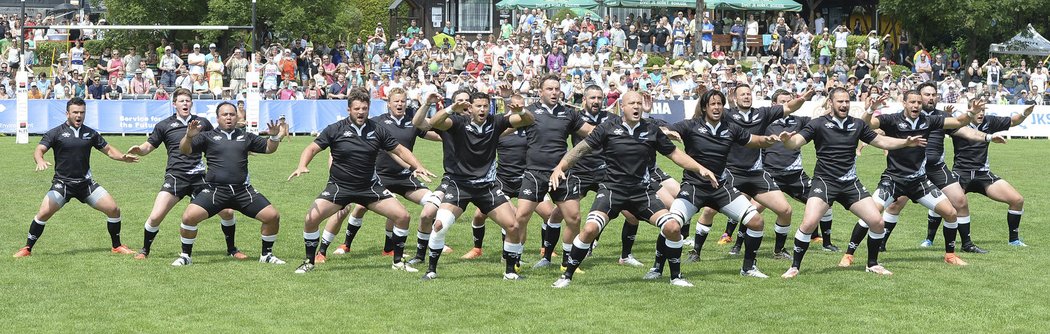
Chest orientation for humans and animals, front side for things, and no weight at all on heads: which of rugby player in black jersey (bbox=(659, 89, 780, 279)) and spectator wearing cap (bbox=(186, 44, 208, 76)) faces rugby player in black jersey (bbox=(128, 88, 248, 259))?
the spectator wearing cap

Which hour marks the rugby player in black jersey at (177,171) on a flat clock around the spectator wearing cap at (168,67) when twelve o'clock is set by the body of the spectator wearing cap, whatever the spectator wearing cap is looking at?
The rugby player in black jersey is roughly at 12 o'clock from the spectator wearing cap.

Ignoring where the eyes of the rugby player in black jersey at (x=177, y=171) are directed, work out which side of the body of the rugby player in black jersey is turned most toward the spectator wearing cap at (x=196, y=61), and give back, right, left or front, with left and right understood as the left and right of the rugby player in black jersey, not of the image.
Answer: back

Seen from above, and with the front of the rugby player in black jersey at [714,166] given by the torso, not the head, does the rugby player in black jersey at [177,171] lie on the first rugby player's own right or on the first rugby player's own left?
on the first rugby player's own right

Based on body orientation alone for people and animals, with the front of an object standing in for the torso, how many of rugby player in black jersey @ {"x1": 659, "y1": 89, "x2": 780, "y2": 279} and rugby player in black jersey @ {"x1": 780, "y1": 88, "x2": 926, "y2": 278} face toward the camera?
2

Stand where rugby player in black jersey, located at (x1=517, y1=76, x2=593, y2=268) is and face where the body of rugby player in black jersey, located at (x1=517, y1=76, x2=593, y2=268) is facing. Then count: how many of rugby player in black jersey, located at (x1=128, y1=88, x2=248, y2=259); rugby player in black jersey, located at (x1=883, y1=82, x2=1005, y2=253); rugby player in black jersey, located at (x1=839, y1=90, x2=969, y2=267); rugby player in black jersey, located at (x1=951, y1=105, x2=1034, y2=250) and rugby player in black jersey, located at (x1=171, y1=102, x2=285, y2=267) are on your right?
2

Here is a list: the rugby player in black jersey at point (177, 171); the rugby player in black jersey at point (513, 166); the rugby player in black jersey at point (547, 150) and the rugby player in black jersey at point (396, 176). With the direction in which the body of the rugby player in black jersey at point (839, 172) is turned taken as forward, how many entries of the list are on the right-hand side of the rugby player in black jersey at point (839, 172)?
4

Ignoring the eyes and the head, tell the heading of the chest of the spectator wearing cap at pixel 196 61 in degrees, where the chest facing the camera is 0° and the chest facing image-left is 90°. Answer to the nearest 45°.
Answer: approximately 0°

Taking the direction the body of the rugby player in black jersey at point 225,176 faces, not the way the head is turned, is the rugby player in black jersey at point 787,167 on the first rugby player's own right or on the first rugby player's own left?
on the first rugby player's own left

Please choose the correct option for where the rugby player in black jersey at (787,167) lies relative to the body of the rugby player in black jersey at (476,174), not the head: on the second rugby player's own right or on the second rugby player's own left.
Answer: on the second rugby player's own left

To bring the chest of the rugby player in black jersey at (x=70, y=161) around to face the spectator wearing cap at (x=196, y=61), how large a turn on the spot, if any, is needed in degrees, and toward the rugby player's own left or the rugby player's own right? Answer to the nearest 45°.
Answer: approximately 180°

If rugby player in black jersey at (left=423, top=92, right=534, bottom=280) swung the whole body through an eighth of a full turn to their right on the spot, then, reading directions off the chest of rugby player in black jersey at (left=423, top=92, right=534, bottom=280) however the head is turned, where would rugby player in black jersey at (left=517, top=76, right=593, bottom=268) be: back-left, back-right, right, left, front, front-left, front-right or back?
back
